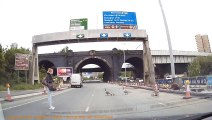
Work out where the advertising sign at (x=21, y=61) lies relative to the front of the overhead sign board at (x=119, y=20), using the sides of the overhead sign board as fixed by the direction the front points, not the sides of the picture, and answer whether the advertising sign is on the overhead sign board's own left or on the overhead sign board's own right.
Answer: on the overhead sign board's own right

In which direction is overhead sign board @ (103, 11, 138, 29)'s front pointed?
toward the camera

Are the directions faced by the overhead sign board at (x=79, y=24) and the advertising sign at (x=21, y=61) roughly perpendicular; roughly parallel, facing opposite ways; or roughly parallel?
roughly parallel

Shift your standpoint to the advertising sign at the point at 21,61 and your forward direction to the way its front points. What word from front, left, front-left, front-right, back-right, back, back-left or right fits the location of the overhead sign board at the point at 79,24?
left

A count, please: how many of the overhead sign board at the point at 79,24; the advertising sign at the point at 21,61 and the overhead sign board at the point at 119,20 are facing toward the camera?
3

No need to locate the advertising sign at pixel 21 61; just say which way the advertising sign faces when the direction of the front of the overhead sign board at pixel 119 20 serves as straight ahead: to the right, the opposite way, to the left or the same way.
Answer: the same way

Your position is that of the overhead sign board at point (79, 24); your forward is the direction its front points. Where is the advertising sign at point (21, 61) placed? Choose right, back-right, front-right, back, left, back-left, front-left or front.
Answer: right

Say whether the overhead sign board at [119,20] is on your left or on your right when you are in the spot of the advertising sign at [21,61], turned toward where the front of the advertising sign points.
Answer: on your left

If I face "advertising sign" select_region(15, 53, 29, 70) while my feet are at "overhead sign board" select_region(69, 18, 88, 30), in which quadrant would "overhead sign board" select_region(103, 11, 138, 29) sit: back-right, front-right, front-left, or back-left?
back-left

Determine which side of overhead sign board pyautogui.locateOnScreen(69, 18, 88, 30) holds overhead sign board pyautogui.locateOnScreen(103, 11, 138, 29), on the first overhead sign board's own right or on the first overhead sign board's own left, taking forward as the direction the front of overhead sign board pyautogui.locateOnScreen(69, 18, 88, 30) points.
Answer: on the first overhead sign board's own left

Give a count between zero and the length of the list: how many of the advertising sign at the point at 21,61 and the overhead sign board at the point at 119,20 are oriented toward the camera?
2

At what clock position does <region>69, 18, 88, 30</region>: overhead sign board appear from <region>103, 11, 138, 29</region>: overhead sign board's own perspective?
<region>69, 18, 88, 30</region>: overhead sign board is roughly at 3 o'clock from <region>103, 11, 138, 29</region>: overhead sign board.
